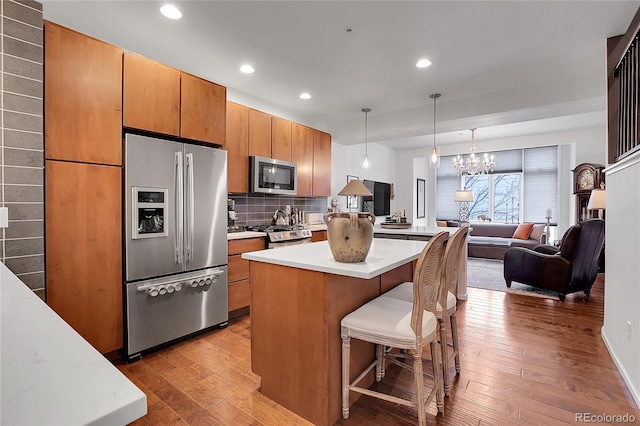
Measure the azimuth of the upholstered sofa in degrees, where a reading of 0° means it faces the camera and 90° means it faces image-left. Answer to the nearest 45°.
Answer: approximately 0°

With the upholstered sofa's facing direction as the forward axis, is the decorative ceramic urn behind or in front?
in front

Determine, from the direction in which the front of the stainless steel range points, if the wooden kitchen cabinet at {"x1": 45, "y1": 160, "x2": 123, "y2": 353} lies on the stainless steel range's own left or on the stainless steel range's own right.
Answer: on the stainless steel range's own right

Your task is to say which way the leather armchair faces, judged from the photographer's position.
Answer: facing away from the viewer and to the left of the viewer

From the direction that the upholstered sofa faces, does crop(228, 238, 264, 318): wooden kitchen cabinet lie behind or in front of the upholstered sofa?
in front

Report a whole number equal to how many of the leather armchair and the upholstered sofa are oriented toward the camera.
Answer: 1

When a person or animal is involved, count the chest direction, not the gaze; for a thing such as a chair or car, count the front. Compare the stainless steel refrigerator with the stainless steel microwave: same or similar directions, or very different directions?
same or similar directions

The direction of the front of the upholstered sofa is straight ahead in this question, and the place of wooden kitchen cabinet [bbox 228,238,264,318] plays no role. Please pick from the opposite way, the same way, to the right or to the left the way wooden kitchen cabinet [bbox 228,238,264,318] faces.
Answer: to the left

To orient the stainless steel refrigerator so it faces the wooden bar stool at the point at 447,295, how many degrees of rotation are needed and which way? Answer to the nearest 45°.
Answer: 0° — it already faces it

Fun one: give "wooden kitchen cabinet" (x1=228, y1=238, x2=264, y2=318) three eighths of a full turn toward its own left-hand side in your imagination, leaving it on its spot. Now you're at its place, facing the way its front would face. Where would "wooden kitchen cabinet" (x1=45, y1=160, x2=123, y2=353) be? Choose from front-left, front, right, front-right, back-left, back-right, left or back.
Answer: back-left

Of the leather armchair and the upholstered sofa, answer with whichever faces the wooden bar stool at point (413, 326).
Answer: the upholstered sofa

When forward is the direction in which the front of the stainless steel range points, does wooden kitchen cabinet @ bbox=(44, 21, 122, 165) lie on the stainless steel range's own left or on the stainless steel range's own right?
on the stainless steel range's own right

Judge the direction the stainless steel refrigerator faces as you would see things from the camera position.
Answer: facing the viewer and to the right of the viewer

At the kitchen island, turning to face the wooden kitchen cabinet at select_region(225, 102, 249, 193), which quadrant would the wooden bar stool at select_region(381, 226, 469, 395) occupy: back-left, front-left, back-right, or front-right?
back-right

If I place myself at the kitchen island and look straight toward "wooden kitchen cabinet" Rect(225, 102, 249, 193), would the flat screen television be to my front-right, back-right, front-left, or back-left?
front-right

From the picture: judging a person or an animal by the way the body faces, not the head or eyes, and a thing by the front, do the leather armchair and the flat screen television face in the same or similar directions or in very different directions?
very different directions

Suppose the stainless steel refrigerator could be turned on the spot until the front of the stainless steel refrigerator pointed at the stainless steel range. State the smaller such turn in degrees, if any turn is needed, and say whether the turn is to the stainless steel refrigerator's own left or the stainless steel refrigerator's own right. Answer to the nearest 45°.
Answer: approximately 90° to the stainless steel refrigerator's own left
